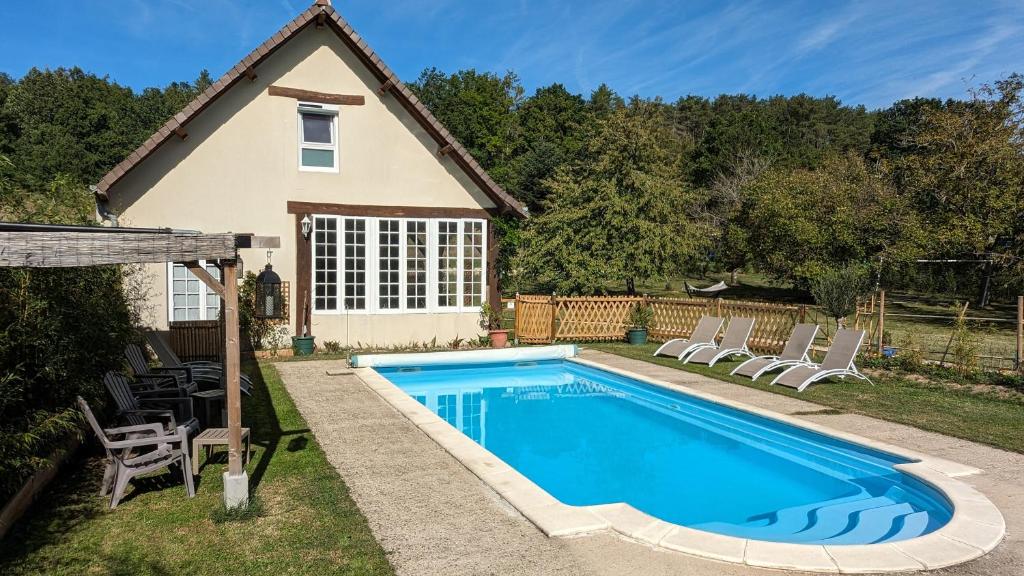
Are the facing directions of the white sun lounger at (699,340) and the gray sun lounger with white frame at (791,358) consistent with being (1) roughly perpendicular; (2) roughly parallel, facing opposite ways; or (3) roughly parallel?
roughly parallel

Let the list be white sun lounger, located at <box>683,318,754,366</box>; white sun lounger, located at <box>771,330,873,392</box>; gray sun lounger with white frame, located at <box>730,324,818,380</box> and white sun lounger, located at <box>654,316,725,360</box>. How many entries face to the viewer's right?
0

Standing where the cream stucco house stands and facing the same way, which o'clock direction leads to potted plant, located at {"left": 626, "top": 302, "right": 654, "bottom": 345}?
The potted plant is roughly at 9 o'clock from the cream stucco house.

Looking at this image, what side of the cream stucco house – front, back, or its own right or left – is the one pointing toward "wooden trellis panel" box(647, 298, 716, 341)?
left

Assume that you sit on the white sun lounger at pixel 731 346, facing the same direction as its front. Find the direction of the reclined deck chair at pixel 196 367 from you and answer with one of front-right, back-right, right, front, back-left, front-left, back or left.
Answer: front

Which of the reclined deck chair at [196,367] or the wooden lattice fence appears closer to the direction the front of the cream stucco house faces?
the reclined deck chair

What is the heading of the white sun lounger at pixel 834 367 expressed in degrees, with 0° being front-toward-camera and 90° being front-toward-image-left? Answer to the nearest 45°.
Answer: approximately 45°

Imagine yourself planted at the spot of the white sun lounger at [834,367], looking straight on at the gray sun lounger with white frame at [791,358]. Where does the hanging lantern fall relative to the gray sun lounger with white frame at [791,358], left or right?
left

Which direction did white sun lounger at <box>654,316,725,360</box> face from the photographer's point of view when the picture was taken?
facing the viewer and to the left of the viewer

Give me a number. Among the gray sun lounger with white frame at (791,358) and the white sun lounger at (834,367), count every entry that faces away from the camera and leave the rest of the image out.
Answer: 0

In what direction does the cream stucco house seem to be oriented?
toward the camera

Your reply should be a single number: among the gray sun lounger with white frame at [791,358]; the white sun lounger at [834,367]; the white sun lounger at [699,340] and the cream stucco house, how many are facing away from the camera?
0

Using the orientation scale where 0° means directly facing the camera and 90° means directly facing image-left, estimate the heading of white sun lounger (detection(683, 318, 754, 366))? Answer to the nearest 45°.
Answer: approximately 45°

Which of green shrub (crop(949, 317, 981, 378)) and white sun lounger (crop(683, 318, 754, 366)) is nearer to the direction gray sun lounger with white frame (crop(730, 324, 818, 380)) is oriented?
the white sun lounger
